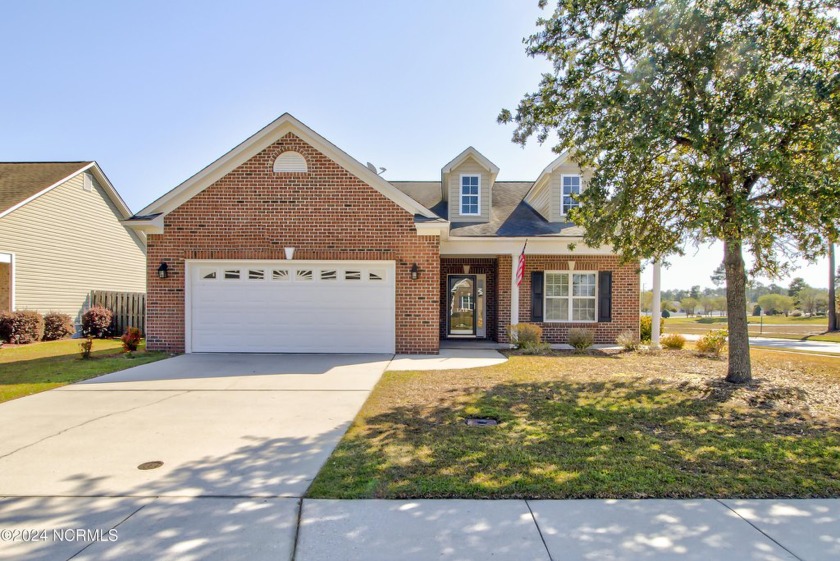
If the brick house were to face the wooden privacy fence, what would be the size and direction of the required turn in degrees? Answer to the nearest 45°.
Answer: approximately 135° to its right

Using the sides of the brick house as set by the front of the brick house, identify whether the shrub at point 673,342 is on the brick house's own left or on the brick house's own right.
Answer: on the brick house's own left

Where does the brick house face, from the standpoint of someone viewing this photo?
facing the viewer

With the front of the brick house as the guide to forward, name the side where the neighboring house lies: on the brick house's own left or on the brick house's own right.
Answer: on the brick house's own right

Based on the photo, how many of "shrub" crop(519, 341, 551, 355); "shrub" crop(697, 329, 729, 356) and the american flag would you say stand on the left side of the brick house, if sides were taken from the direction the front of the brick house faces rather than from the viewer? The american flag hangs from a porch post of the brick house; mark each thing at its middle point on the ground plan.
3

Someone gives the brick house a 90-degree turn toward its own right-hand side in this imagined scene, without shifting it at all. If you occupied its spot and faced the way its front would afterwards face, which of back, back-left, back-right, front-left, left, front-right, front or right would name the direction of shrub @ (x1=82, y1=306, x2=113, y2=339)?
front-right

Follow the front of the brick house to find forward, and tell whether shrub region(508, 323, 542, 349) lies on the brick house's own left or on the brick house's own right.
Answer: on the brick house's own left

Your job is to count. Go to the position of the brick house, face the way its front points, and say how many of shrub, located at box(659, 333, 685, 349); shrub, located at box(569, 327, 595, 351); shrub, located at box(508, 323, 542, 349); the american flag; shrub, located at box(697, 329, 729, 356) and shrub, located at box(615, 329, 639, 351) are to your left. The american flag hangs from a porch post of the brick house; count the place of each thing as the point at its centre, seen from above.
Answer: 6

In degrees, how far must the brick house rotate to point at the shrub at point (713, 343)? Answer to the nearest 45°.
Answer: approximately 90° to its left

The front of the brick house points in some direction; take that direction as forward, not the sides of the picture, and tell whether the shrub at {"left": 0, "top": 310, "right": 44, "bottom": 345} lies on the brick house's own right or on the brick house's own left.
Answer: on the brick house's own right

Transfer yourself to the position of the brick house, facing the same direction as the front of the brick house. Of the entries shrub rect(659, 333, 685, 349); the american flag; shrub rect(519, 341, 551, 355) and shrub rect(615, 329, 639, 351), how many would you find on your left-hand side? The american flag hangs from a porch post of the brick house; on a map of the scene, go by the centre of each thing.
4

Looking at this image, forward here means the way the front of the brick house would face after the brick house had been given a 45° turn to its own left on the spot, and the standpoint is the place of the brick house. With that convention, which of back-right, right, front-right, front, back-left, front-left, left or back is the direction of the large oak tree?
front

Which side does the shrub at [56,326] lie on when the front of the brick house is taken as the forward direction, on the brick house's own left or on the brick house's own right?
on the brick house's own right
